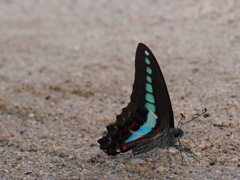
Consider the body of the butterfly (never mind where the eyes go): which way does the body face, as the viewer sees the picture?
to the viewer's right
